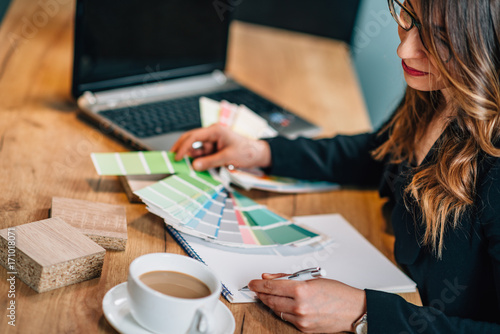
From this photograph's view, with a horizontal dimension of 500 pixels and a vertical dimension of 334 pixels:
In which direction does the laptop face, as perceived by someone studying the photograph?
facing the viewer and to the right of the viewer

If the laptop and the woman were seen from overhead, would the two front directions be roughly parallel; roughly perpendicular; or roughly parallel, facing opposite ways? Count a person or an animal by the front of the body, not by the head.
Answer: roughly perpendicular

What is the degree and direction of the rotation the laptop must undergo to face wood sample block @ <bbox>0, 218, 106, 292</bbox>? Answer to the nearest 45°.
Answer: approximately 45° to its right

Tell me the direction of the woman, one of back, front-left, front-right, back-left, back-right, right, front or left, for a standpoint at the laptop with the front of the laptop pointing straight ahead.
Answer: front

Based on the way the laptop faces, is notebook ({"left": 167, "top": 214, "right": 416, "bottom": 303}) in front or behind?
in front

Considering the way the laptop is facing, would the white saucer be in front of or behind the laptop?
in front

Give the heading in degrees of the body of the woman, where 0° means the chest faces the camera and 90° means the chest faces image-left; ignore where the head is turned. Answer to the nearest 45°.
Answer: approximately 45°

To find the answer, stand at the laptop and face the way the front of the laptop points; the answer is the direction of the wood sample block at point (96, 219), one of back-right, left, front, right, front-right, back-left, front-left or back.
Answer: front-right

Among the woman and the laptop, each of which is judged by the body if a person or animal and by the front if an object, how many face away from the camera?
0
